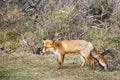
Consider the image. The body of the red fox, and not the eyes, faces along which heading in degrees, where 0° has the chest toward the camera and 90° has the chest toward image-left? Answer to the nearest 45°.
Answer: approximately 90°
